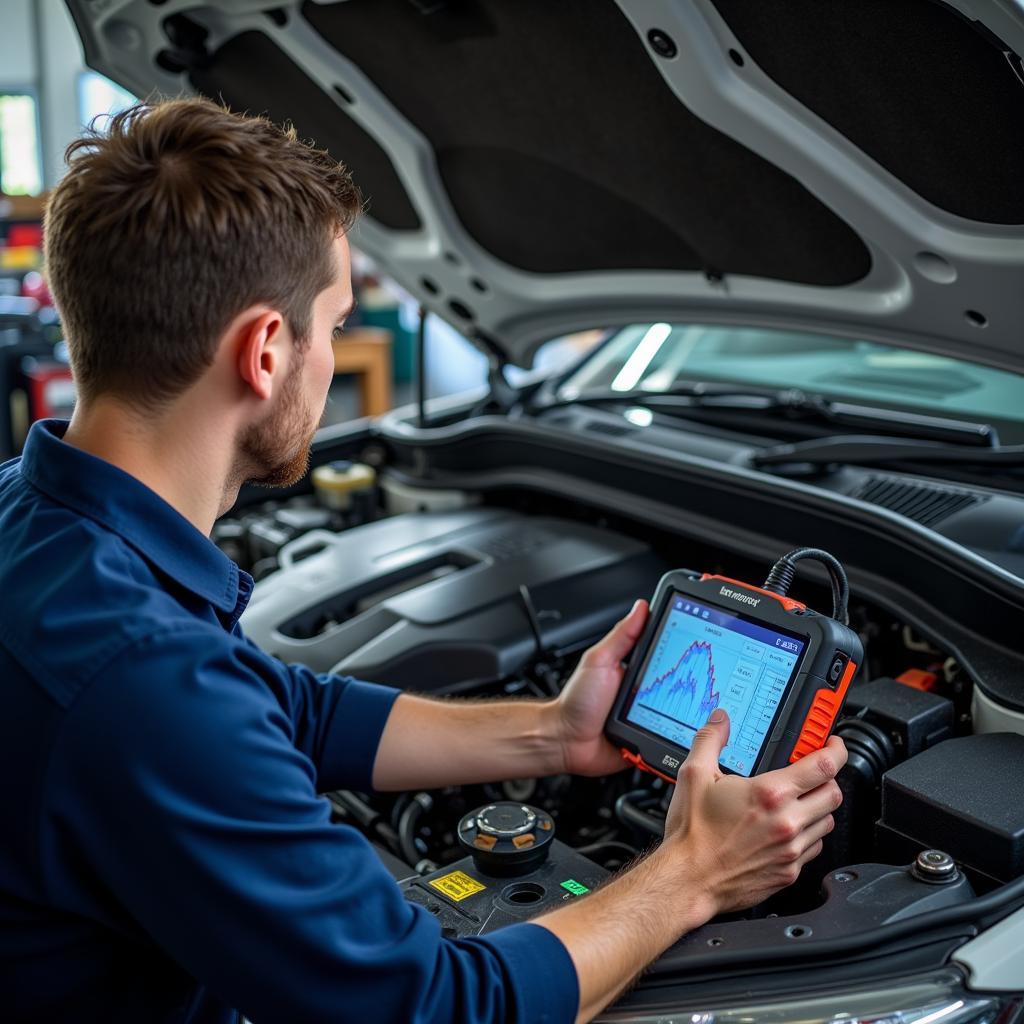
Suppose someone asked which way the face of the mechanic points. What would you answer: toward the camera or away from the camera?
away from the camera

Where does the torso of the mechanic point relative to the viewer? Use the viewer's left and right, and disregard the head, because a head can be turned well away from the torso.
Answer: facing away from the viewer and to the right of the viewer
